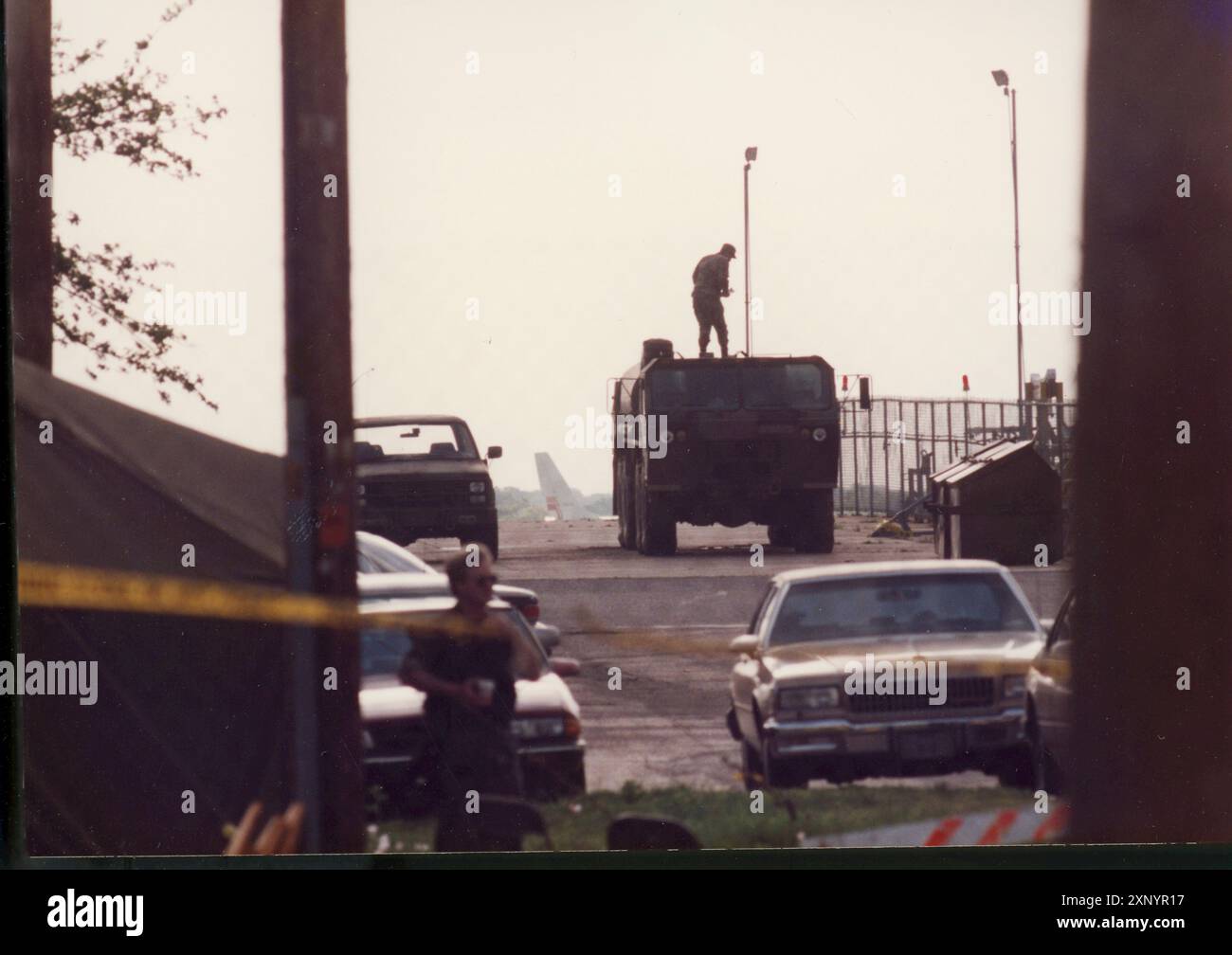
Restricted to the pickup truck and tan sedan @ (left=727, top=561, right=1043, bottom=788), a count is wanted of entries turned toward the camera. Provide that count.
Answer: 2

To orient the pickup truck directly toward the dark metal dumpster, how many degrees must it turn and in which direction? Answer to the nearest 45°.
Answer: approximately 90° to its left

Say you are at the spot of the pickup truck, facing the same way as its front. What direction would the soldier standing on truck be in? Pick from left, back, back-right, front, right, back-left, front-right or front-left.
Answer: left

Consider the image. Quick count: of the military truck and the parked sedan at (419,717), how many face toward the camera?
2

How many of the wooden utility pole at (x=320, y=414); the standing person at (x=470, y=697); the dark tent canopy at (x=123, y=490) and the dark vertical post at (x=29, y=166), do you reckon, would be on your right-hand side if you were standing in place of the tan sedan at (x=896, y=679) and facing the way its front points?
4

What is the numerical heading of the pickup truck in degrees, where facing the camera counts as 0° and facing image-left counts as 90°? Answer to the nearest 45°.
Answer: approximately 0°

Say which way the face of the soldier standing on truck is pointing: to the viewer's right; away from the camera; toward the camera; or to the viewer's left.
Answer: to the viewer's right
